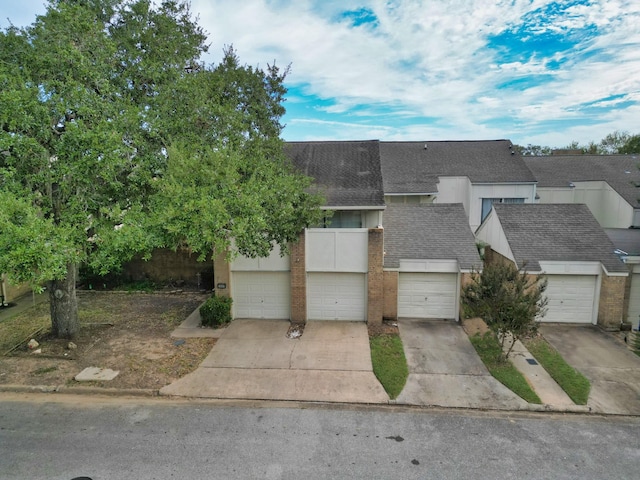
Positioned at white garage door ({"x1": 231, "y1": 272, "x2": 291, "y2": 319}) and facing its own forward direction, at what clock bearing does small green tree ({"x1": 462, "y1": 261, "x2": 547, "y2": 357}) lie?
The small green tree is roughly at 10 o'clock from the white garage door.

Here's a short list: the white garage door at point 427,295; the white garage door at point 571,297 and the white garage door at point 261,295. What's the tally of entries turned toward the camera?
3

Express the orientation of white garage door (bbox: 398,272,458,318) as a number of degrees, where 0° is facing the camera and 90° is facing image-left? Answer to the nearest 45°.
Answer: approximately 0°

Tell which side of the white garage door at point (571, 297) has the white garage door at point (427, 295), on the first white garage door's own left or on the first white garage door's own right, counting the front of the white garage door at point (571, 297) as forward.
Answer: on the first white garage door's own right

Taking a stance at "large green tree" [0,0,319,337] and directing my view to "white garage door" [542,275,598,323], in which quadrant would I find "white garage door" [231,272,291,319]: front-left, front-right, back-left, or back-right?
front-left

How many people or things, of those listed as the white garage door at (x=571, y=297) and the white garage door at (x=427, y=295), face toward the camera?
2

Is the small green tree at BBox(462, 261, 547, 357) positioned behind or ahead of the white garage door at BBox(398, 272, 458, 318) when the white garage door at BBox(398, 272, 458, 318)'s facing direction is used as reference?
ahead

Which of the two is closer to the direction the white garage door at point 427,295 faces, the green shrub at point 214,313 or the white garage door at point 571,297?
the green shrub

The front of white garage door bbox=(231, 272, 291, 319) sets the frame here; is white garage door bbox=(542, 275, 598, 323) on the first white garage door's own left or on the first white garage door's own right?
on the first white garage door's own left

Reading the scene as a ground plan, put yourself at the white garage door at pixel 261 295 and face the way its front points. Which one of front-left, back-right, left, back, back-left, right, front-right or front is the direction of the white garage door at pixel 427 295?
left

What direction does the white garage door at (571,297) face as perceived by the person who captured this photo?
facing the viewer

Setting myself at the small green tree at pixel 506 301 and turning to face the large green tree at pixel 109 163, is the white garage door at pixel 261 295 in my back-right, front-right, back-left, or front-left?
front-right
